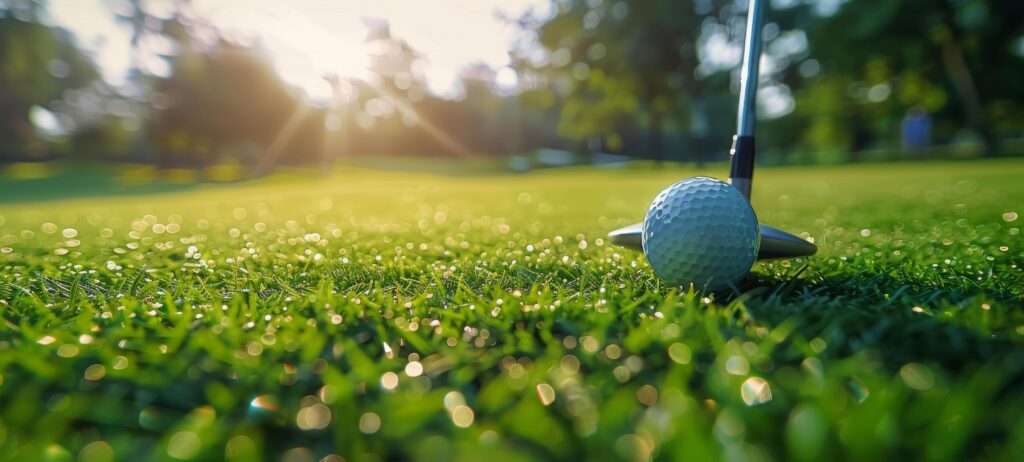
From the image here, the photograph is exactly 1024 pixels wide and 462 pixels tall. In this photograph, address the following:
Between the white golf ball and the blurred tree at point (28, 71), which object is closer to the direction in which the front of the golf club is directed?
the white golf ball

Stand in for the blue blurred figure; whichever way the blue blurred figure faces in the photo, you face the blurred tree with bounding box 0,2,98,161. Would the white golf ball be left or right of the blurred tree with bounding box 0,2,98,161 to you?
left

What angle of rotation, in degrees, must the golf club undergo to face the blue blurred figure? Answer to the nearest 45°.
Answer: approximately 180°

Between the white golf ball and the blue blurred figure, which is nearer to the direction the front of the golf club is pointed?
the white golf ball

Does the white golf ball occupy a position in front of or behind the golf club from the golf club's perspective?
in front

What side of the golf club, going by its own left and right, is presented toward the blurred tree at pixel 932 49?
back

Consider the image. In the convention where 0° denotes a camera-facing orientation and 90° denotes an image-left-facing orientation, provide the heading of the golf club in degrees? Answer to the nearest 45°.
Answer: approximately 0°
